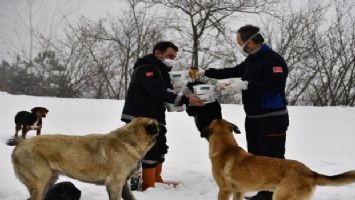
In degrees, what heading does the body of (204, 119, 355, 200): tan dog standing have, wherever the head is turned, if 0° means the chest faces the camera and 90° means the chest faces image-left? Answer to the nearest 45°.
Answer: approximately 90°

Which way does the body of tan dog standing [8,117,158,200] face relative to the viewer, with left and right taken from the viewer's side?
facing to the right of the viewer

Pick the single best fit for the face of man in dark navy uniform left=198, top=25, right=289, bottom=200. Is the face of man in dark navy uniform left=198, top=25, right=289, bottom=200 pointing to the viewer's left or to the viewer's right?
to the viewer's left

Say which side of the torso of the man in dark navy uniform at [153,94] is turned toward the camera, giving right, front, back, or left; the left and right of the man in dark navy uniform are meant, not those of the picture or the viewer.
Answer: right

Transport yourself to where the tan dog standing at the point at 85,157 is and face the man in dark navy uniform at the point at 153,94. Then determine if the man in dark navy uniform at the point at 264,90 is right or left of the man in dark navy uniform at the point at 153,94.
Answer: right

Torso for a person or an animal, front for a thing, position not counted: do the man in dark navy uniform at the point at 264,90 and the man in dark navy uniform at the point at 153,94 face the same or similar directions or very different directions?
very different directions

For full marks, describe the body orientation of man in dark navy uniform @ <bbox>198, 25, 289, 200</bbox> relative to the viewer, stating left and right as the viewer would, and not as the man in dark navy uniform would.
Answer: facing to the left of the viewer

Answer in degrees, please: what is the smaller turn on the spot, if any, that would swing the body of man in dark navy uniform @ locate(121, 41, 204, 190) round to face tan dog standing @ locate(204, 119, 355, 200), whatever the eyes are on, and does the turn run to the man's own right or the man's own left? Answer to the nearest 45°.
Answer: approximately 45° to the man's own right
